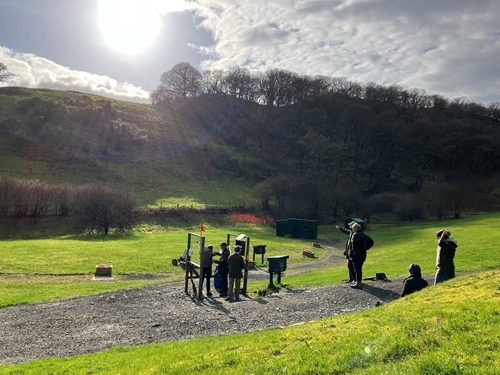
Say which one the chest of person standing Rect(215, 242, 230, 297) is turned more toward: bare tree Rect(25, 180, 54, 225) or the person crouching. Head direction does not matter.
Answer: the bare tree

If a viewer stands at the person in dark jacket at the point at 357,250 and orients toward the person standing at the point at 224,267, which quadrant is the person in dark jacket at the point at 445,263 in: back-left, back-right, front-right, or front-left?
back-left

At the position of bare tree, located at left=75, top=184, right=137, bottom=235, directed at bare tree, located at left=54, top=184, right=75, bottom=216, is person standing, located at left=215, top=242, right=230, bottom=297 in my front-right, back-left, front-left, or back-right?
back-left

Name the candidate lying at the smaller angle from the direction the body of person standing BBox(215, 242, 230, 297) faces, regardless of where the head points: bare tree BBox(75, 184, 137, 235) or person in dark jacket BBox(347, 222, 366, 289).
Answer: the bare tree

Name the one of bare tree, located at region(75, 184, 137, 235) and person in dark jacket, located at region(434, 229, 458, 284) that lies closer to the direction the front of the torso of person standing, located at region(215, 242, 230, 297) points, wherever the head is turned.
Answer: the bare tree
